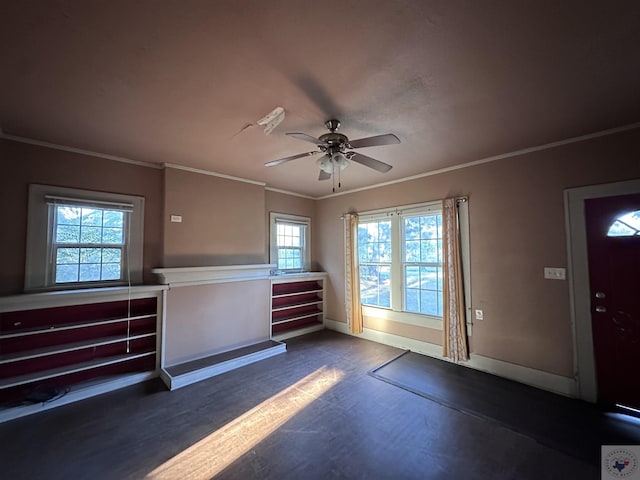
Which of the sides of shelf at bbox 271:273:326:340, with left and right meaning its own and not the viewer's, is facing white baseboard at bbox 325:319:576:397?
front

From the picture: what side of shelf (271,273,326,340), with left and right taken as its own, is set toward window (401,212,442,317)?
front

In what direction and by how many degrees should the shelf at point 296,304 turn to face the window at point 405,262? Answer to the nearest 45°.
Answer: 0° — it already faces it

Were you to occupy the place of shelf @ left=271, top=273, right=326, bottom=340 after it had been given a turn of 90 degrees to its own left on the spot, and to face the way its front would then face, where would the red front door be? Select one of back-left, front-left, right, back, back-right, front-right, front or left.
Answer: right

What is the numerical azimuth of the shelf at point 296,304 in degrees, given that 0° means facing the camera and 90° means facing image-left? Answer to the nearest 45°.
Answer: approximately 315°

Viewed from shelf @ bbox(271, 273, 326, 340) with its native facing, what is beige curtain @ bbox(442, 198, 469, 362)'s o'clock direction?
The beige curtain is roughly at 12 o'clock from the shelf.

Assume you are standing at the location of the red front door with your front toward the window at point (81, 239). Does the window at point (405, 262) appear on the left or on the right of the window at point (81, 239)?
right

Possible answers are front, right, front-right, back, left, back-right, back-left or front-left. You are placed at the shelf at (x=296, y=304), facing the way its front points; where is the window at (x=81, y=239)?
right

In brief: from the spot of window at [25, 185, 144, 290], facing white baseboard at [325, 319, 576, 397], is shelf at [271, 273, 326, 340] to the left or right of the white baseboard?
left
